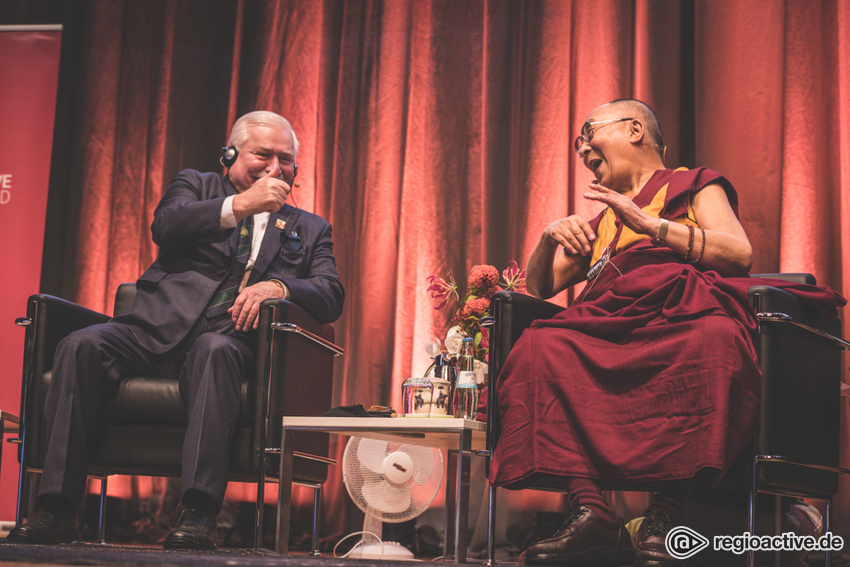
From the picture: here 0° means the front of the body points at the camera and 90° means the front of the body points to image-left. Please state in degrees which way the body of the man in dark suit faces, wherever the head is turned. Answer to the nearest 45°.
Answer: approximately 0°

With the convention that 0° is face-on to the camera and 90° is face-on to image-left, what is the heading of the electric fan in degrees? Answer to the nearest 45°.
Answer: approximately 315°

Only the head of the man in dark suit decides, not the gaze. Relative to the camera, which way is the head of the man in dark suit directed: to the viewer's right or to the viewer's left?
to the viewer's right

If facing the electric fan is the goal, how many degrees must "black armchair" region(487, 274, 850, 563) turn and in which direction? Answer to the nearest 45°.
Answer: approximately 90° to its right

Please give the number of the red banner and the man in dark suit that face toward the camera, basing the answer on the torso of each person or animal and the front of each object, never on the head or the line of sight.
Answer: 2

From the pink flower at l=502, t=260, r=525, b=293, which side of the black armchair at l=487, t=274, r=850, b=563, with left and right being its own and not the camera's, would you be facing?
right
